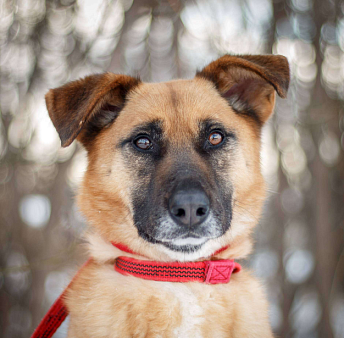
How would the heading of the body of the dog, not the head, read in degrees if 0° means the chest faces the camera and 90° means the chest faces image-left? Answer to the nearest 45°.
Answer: approximately 0°
